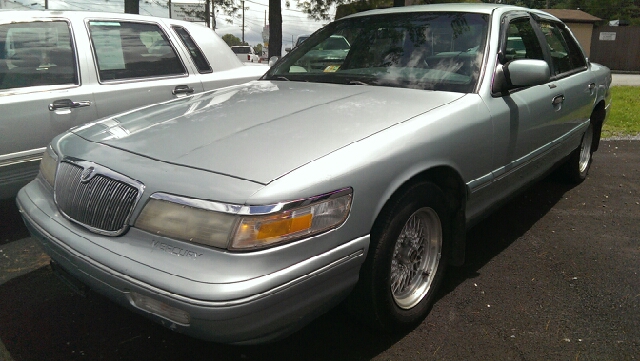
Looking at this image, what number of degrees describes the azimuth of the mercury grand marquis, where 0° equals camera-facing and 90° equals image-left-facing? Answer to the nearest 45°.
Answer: approximately 45°

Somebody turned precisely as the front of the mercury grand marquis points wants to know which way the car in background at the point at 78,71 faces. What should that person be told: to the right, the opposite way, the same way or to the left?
the same way

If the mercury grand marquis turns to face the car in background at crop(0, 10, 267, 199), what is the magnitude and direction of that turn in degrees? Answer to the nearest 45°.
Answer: approximately 90° to its right

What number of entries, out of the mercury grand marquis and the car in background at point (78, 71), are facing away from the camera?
0
